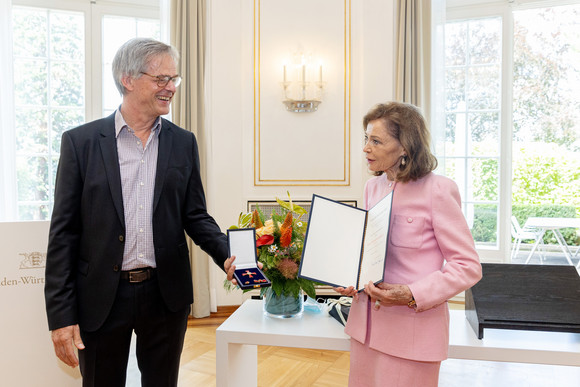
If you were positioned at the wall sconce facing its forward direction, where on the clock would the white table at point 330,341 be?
The white table is roughly at 12 o'clock from the wall sconce.

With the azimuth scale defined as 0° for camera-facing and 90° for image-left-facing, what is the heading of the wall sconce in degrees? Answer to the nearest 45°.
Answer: approximately 0°

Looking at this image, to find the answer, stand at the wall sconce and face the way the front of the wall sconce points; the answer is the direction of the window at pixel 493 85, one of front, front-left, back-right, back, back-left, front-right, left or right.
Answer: left

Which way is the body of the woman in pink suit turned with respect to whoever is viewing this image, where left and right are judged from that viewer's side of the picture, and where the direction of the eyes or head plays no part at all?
facing the viewer and to the left of the viewer

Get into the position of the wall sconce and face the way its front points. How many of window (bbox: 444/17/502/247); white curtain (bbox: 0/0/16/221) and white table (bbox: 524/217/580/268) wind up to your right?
1

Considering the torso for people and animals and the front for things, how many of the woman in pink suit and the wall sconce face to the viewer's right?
0

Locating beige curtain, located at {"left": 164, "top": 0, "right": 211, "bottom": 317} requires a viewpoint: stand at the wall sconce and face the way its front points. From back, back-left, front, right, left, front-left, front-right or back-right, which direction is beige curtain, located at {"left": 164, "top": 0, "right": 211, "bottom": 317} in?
right

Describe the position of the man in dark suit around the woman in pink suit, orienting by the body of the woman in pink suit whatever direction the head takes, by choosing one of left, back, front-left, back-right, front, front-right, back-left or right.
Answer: front-right

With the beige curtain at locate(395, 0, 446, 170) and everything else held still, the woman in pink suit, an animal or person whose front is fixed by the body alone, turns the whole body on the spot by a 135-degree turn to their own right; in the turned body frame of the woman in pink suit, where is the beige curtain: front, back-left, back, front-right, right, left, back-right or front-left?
front

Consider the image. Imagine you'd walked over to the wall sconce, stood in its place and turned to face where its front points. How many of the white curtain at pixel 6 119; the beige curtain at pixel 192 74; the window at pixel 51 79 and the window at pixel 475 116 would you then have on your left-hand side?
1

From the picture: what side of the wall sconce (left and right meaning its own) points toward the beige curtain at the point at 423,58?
left

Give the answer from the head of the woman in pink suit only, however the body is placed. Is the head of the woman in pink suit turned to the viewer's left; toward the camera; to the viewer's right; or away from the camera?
to the viewer's left
